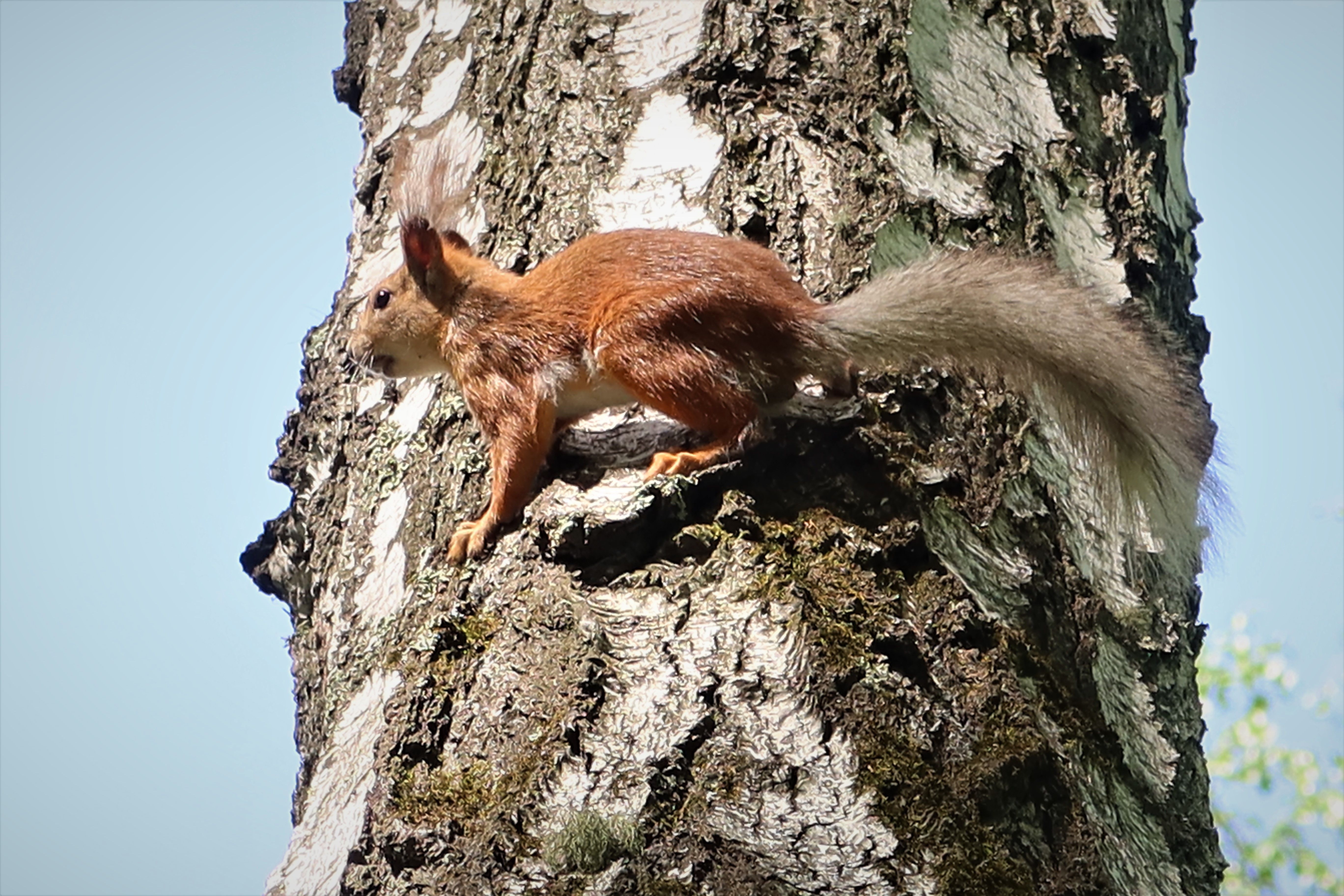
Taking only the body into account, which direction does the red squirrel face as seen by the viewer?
to the viewer's left
